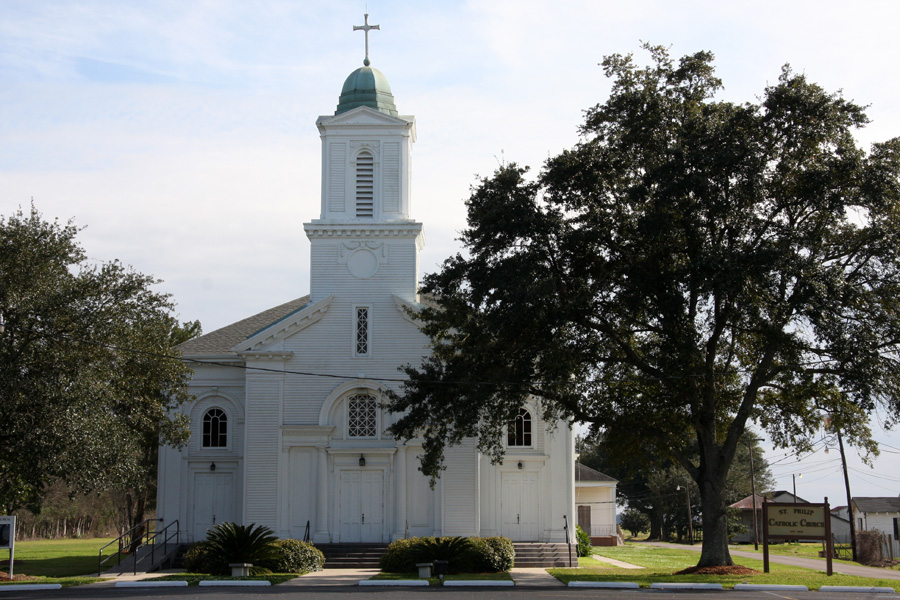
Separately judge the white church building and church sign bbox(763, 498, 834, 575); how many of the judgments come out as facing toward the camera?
2

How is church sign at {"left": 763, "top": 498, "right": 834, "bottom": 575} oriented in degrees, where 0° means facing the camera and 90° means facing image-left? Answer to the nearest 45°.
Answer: approximately 0°

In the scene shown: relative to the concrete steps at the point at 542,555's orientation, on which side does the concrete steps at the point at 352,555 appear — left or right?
on its right

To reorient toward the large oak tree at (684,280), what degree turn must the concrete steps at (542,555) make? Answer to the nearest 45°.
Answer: approximately 45° to its left

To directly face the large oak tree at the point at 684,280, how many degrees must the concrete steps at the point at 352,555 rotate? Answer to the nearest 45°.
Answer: approximately 45° to its left

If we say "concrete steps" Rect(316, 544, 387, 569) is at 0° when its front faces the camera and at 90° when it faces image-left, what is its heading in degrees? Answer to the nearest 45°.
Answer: approximately 0°

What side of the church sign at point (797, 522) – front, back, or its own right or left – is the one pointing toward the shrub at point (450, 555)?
right

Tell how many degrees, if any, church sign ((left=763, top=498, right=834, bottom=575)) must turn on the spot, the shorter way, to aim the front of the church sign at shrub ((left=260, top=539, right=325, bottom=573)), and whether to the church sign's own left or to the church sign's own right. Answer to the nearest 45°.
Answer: approximately 90° to the church sign's own right
